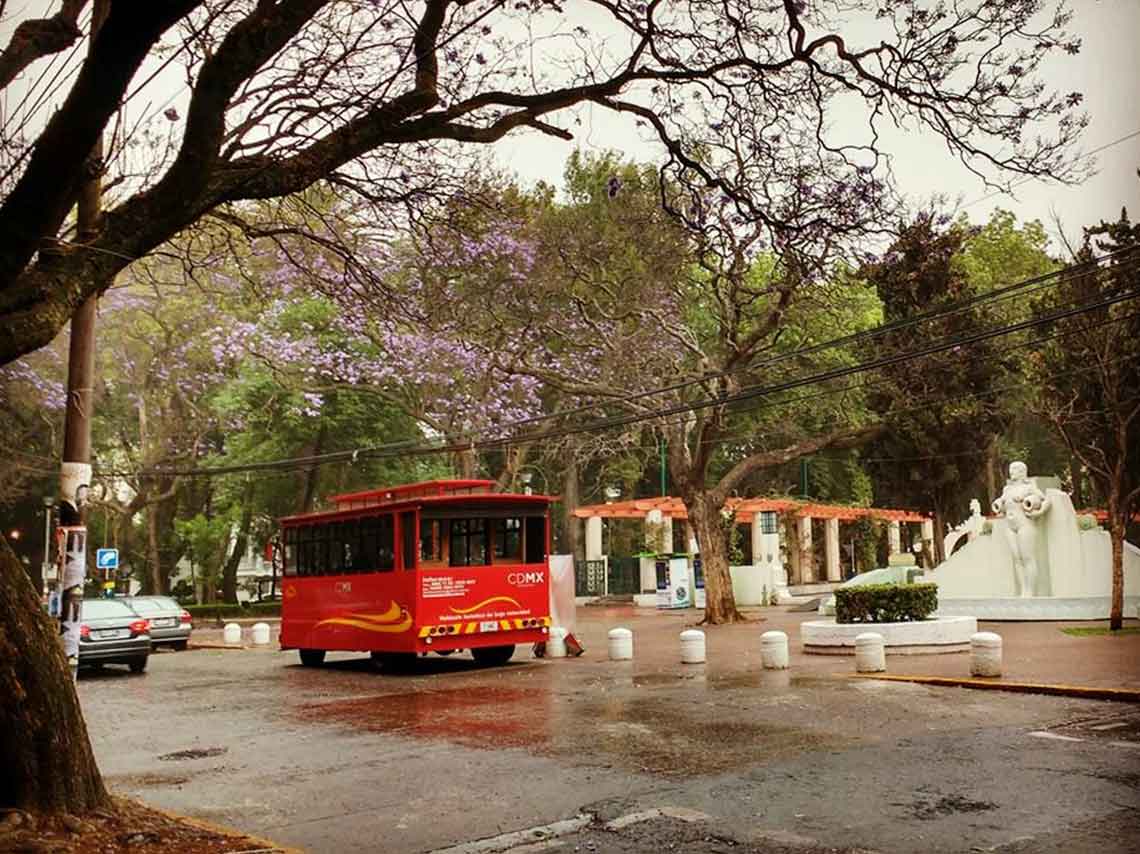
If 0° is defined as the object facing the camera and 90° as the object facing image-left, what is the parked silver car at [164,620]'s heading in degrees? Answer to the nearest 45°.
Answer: approximately 135°

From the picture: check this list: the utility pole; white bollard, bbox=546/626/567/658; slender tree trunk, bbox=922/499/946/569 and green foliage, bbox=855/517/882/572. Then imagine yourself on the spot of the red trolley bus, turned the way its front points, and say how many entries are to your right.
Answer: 3

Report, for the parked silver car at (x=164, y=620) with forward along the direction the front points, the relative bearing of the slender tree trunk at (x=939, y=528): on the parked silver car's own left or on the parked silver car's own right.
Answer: on the parked silver car's own right

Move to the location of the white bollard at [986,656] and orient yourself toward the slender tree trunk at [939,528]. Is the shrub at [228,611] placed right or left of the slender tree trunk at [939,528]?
left

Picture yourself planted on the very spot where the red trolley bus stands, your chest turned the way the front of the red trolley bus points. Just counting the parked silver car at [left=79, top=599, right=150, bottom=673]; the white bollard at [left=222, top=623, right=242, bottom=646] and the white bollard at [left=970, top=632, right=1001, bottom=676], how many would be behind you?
1

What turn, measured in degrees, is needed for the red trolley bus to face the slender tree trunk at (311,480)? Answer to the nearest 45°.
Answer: approximately 45° to its right

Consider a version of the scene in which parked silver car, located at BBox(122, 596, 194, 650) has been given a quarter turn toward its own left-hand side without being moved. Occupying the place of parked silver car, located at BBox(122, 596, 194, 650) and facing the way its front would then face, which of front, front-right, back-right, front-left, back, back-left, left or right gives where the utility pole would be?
front-left

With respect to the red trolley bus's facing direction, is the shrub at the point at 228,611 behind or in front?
in front

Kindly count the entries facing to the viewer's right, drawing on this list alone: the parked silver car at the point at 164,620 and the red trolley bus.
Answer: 0

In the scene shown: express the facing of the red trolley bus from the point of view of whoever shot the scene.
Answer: facing away from the viewer and to the left of the viewer

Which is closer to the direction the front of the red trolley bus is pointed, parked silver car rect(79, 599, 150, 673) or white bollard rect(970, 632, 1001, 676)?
the parked silver car

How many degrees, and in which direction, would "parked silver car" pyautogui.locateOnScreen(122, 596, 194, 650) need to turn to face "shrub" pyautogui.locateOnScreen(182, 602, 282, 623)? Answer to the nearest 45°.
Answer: approximately 45° to its right

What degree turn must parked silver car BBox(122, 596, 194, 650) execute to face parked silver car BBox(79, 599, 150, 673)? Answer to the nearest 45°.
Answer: approximately 135° to its left

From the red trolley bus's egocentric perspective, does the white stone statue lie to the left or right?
on its right

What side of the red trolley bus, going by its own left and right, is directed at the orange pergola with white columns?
right
